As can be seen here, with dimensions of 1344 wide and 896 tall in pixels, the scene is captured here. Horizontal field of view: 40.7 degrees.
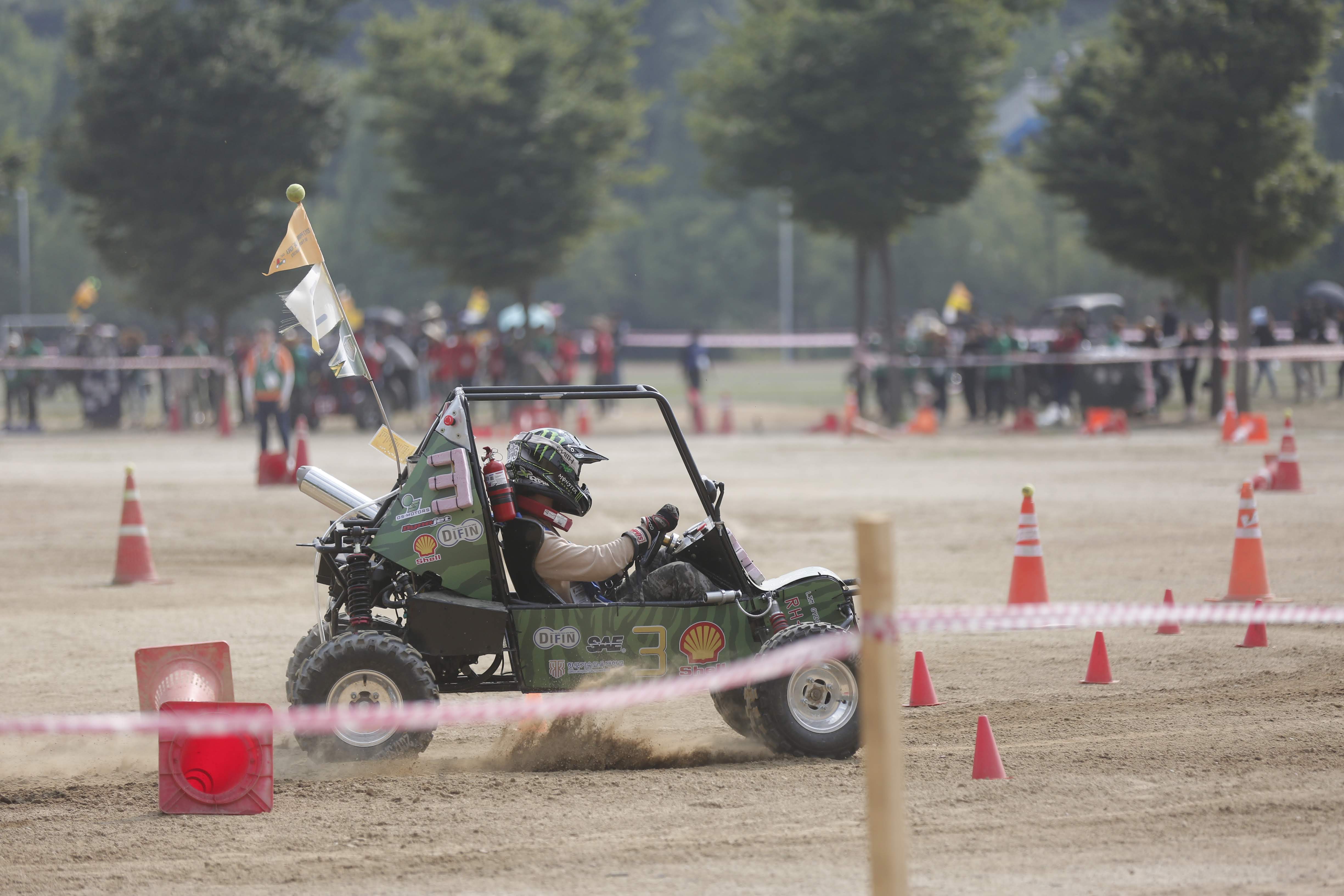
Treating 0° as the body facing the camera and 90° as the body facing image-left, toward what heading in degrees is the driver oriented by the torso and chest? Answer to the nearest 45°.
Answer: approximately 270°

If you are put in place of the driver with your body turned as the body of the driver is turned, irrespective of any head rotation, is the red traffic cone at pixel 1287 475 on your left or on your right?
on your left

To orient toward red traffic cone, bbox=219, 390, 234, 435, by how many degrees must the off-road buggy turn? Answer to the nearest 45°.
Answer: approximately 90° to its left

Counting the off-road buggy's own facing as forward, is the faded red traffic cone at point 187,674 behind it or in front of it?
behind

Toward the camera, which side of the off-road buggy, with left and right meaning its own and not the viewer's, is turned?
right

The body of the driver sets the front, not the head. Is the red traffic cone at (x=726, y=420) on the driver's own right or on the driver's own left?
on the driver's own left

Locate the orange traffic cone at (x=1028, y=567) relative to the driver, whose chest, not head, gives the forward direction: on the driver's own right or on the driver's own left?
on the driver's own left

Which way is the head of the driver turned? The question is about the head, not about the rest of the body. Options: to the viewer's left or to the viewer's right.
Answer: to the viewer's right
